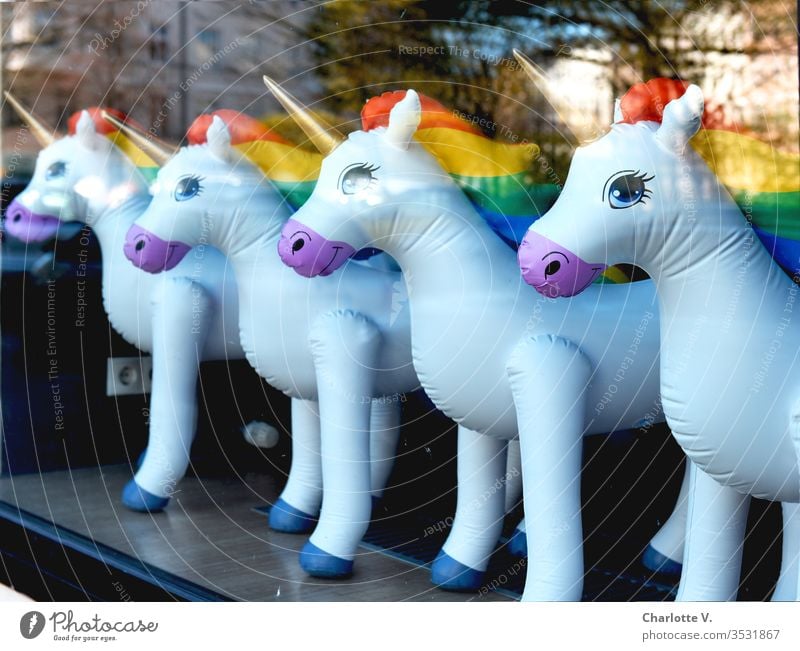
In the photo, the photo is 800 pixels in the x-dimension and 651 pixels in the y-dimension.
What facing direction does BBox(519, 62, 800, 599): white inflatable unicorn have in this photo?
to the viewer's left

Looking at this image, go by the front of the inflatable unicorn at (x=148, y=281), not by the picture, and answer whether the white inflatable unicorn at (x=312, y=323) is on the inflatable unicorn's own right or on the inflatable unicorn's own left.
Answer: on the inflatable unicorn's own left

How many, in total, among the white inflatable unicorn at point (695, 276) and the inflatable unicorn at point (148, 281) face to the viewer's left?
2

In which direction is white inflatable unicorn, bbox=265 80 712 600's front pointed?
to the viewer's left

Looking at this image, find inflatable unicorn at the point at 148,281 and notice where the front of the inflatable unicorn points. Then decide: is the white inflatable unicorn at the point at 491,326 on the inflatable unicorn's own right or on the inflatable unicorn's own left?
on the inflatable unicorn's own left

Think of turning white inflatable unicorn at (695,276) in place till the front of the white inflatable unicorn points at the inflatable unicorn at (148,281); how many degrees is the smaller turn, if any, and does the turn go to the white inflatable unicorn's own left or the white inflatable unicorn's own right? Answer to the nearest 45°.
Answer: approximately 45° to the white inflatable unicorn's own right

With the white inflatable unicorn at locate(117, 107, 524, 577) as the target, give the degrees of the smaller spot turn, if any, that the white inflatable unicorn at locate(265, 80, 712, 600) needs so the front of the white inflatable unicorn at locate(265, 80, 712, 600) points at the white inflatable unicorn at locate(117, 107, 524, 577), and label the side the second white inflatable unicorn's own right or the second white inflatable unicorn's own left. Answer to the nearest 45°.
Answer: approximately 45° to the second white inflatable unicorn's own right

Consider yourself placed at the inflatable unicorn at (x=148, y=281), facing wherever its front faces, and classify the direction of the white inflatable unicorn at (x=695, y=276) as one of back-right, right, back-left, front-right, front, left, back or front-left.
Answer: back-left

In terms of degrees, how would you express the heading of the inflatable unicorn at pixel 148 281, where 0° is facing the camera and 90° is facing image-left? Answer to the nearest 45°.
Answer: approximately 90°
